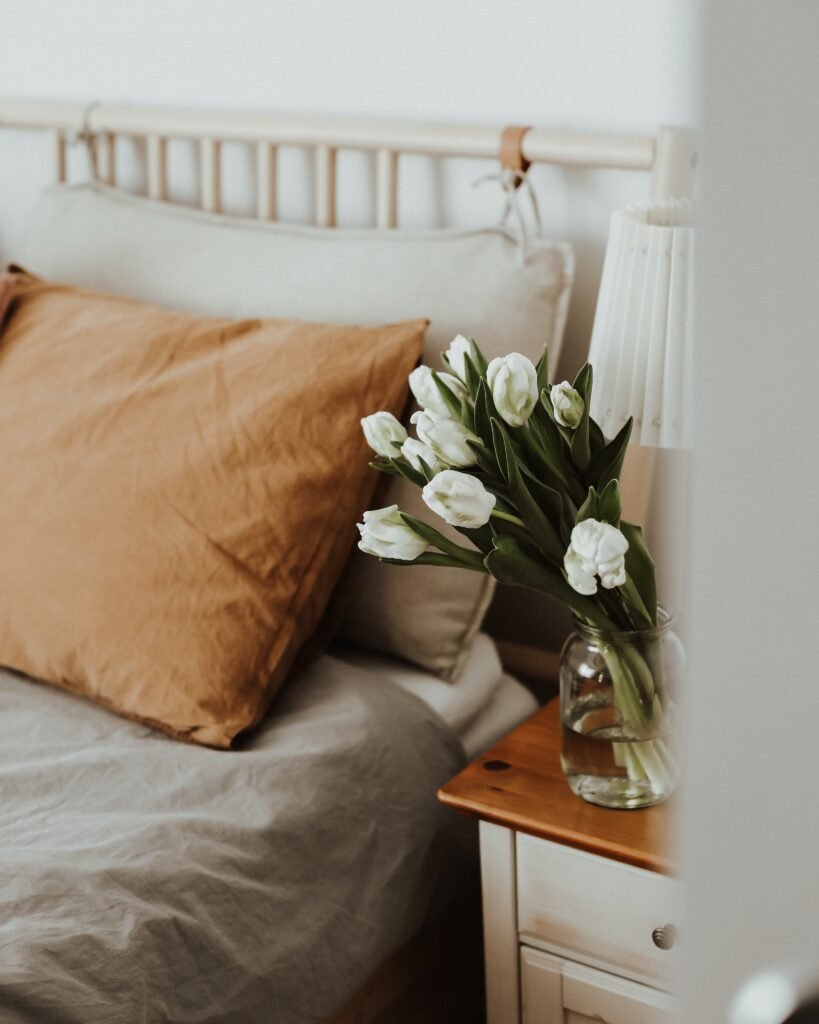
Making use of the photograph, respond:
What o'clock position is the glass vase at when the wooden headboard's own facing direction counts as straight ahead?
The glass vase is roughly at 10 o'clock from the wooden headboard.

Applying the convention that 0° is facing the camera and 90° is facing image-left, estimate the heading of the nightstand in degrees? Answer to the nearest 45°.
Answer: approximately 45°

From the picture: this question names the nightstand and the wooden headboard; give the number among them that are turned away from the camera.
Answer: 0

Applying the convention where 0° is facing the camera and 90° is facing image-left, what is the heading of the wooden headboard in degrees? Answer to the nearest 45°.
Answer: approximately 45°
